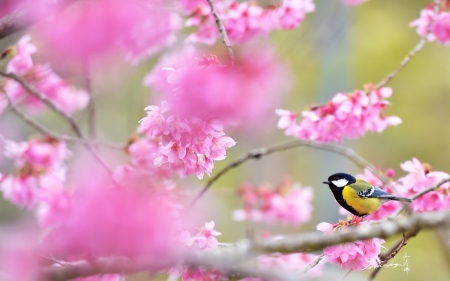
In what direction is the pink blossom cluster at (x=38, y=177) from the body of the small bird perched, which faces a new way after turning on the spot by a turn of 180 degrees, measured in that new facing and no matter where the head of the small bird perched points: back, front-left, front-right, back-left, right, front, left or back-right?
back

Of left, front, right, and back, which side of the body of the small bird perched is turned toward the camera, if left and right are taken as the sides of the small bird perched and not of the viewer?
left

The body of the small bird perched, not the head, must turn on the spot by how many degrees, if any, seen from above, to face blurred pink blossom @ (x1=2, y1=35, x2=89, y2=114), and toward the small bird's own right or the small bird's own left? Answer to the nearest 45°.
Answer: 0° — it already faces it
